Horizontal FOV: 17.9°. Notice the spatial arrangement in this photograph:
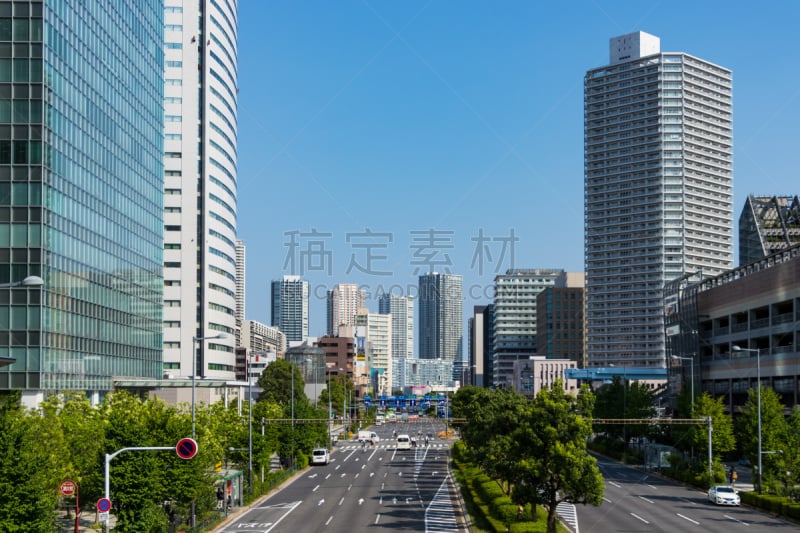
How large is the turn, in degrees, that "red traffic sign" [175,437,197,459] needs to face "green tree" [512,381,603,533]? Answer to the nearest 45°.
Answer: approximately 135° to its left

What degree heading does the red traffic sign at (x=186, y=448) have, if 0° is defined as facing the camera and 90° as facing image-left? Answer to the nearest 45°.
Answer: approximately 0°

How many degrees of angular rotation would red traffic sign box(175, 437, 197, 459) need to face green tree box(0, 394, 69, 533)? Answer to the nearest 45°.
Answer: approximately 135° to its right
